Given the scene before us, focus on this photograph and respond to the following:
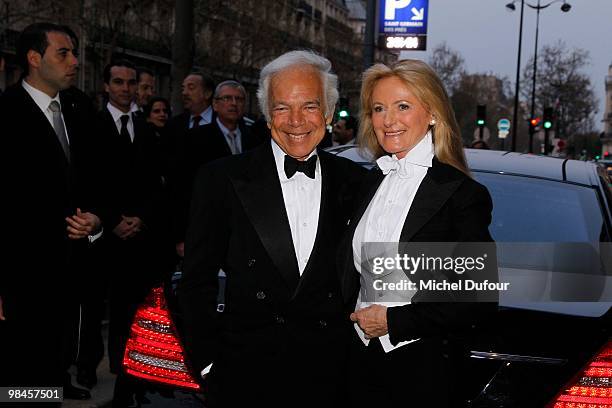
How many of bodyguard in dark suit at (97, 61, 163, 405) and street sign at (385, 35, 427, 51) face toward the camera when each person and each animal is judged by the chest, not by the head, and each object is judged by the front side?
2

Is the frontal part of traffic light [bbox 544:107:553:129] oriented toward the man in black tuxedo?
yes

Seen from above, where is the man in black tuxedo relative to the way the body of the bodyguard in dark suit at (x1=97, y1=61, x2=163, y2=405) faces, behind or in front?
in front

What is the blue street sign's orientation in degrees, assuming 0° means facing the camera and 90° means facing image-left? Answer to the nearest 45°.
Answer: approximately 0°

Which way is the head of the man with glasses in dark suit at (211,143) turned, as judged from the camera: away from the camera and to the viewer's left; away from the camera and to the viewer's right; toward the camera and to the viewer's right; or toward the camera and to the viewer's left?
toward the camera and to the viewer's right

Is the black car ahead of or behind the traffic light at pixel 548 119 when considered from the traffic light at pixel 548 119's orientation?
ahead

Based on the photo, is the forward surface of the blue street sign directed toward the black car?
yes

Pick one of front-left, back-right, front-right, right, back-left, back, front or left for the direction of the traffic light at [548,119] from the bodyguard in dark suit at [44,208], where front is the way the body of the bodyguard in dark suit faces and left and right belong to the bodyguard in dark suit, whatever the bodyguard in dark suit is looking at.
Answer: left

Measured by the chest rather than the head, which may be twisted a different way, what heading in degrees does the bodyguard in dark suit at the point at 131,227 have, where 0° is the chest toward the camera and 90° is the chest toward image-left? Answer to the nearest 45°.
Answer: approximately 0°
